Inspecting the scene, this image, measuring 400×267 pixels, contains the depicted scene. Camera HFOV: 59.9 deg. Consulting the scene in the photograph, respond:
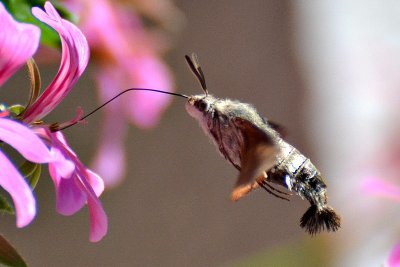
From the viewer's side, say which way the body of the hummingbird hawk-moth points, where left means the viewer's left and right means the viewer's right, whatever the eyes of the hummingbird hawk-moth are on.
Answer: facing to the left of the viewer
